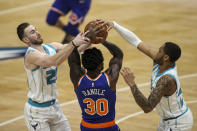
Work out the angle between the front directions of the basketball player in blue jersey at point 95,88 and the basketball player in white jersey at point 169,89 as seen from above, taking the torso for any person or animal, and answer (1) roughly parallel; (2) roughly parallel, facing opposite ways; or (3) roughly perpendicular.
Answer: roughly perpendicular

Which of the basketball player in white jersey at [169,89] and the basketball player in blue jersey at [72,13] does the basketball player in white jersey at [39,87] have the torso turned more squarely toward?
the basketball player in white jersey

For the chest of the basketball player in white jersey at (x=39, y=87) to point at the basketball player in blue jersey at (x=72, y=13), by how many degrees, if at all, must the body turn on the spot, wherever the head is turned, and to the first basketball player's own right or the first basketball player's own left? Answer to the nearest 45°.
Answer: approximately 135° to the first basketball player's own left

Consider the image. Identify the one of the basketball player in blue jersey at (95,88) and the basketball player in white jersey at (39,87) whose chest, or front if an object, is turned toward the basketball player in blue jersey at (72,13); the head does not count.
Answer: the basketball player in blue jersey at (95,88)

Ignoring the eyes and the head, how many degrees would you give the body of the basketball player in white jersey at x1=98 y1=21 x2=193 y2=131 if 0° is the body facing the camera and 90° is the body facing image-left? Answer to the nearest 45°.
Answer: approximately 90°

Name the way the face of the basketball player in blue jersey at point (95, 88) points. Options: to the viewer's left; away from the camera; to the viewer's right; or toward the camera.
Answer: away from the camera

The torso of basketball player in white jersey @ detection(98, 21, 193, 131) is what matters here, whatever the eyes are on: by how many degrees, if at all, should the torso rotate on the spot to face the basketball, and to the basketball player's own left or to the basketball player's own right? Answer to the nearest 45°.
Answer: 0° — they already face it

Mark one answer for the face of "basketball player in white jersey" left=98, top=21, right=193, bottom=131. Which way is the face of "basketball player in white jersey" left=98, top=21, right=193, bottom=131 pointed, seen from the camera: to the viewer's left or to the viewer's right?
to the viewer's left

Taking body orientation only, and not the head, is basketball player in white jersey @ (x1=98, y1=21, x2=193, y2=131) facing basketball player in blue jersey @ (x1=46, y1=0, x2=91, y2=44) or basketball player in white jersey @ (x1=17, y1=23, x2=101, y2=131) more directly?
the basketball player in white jersey

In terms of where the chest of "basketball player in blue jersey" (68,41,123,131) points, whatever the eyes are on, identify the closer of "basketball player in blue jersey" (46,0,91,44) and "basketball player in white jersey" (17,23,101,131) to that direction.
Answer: the basketball player in blue jersey

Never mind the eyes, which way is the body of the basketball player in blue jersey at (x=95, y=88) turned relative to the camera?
away from the camera
